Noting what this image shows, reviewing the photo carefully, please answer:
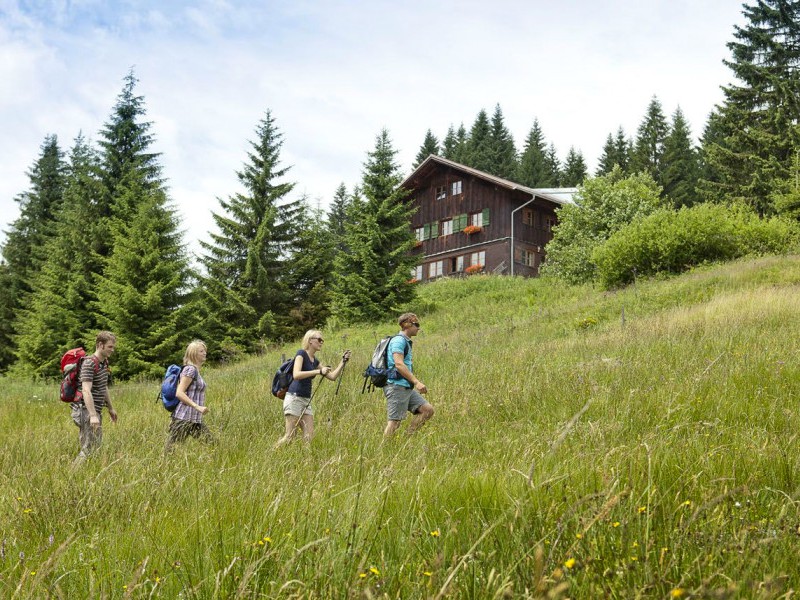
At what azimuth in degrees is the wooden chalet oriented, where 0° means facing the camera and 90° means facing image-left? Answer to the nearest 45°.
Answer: approximately 45°

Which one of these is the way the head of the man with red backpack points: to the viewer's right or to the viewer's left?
to the viewer's right

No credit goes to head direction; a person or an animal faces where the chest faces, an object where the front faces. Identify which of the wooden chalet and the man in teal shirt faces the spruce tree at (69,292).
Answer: the wooden chalet

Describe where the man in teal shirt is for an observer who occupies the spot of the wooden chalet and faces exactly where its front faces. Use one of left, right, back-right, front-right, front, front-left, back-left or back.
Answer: front-left

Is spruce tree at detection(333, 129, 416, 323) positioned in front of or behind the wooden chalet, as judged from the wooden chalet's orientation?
in front

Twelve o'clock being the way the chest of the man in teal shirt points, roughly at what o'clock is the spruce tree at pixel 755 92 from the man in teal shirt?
The spruce tree is roughly at 10 o'clock from the man in teal shirt.

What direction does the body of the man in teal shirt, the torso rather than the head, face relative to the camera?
to the viewer's right

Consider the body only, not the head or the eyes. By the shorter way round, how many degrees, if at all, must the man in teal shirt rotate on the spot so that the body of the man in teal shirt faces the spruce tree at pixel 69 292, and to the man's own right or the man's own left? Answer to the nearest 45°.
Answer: approximately 135° to the man's own left

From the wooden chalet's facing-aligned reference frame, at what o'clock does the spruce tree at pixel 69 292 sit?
The spruce tree is roughly at 12 o'clock from the wooden chalet.

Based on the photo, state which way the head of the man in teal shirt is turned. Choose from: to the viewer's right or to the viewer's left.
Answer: to the viewer's right

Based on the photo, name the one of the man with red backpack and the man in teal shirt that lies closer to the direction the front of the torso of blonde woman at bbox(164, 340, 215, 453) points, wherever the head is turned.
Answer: the man in teal shirt

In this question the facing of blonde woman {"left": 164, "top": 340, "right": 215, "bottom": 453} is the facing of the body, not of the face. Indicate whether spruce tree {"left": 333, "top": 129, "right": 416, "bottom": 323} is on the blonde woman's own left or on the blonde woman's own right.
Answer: on the blonde woman's own left

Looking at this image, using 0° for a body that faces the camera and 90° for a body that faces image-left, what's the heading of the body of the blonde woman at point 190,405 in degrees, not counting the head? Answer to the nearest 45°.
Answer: approximately 270°
